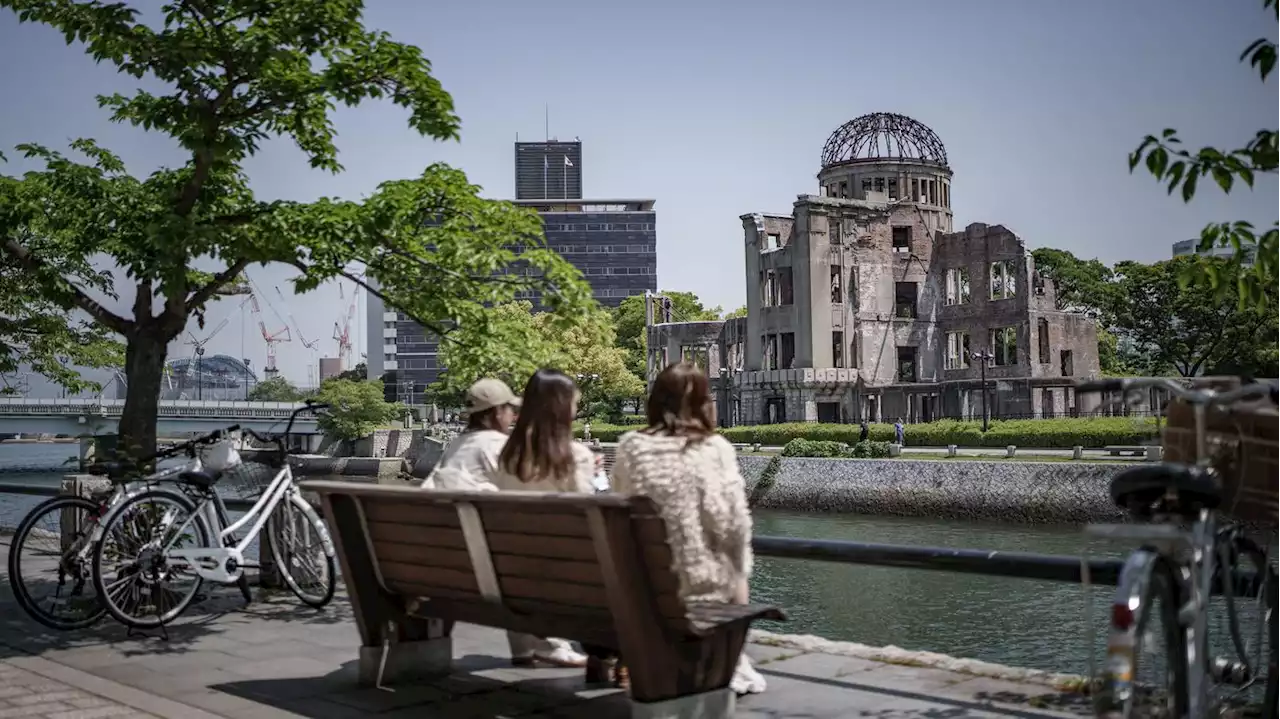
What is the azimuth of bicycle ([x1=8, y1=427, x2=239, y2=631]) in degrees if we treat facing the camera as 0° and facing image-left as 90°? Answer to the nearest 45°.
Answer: approximately 225°

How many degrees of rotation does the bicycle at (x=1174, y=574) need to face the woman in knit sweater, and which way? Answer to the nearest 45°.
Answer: approximately 90° to its left

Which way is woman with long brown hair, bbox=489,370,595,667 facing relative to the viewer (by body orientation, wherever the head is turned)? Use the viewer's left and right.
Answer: facing away from the viewer and to the right of the viewer

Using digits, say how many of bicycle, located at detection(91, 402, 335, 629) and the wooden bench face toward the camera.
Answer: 0

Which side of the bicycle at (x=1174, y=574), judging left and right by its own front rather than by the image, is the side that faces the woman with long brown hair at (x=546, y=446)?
left

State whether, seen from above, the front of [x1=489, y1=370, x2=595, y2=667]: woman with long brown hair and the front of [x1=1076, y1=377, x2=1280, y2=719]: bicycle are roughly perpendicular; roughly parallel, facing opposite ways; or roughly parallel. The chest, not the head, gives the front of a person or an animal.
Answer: roughly parallel

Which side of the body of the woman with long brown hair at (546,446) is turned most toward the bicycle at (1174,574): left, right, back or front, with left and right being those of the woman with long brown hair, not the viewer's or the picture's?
right

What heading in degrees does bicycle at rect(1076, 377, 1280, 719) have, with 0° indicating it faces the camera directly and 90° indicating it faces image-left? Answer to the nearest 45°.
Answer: approximately 180°

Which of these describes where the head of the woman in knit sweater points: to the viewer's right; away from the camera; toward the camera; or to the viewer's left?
away from the camera
